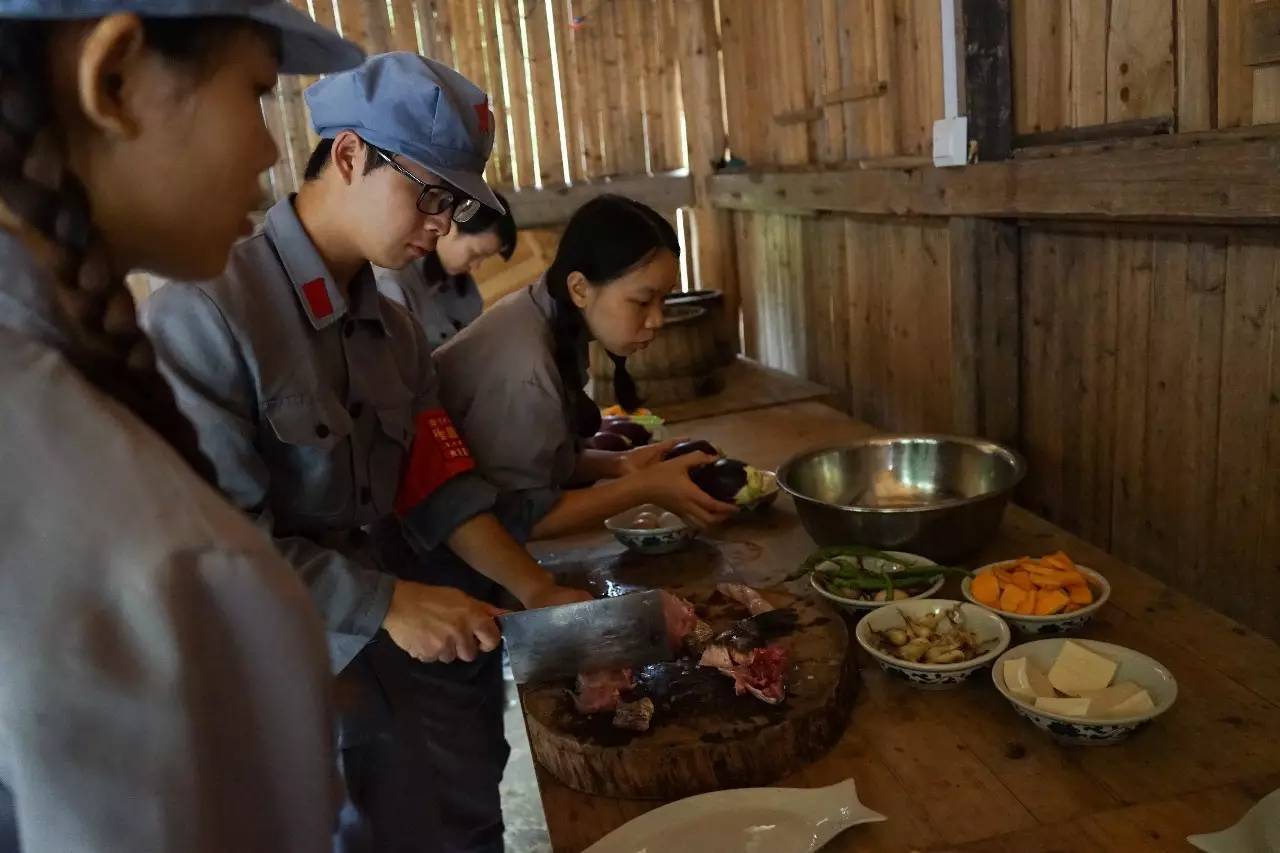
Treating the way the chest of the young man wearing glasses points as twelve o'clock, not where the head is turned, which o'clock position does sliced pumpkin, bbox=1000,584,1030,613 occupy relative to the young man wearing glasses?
The sliced pumpkin is roughly at 11 o'clock from the young man wearing glasses.

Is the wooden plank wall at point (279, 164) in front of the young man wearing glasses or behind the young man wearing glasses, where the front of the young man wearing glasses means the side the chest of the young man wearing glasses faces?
behind

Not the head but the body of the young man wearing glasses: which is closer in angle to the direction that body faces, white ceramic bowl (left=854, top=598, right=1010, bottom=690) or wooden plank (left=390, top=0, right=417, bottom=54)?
the white ceramic bowl

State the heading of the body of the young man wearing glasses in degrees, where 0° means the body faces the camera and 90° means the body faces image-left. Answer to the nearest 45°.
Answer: approximately 315°

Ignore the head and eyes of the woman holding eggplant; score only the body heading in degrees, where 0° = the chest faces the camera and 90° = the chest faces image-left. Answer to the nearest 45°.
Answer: approximately 270°

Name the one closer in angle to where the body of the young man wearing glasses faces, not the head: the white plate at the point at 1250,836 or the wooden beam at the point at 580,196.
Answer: the white plate

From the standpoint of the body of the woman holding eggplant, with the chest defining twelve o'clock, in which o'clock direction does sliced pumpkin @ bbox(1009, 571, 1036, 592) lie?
The sliced pumpkin is roughly at 1 o'clock from the woman holding eggplant.

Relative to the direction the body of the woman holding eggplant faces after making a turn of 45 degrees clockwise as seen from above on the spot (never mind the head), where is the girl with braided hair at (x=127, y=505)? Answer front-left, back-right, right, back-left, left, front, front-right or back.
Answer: front-right

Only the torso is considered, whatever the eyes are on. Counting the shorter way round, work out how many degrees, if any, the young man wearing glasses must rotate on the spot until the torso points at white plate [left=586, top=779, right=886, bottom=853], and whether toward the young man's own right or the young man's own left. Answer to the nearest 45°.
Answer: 0° — they already face it

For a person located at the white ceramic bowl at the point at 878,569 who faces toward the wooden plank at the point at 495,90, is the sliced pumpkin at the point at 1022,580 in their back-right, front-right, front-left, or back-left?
back-right

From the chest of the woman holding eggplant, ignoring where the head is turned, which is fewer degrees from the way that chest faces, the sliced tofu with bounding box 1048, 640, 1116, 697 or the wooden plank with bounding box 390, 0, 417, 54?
the sliced tofu

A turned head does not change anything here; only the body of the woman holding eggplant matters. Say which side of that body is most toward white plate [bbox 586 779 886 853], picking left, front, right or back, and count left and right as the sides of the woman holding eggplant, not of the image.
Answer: right
